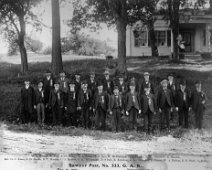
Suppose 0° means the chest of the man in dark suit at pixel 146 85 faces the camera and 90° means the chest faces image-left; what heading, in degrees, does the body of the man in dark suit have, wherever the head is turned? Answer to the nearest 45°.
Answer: approximately 0°

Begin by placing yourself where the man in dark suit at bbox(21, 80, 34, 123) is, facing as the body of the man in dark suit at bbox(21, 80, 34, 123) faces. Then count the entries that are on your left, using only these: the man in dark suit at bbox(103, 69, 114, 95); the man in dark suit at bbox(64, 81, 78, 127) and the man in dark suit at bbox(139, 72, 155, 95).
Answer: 3

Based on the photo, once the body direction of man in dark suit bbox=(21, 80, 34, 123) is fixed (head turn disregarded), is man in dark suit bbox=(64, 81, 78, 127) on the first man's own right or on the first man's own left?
on the first man's own left

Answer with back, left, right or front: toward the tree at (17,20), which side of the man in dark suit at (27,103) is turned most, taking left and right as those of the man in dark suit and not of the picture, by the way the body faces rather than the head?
back

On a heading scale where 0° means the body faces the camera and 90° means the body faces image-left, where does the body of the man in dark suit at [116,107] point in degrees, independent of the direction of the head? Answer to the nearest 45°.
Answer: approximately 0°
